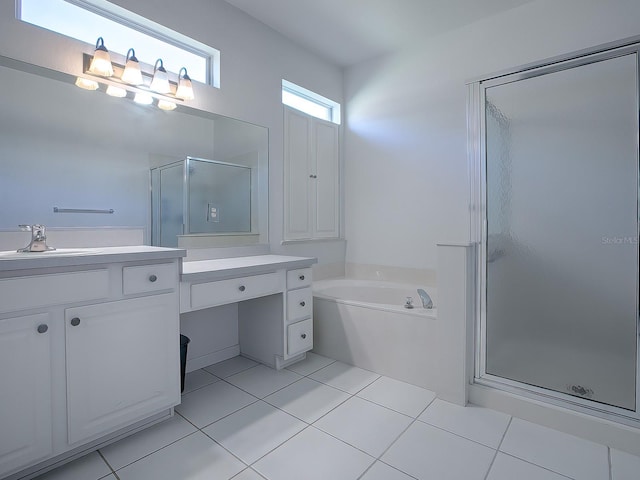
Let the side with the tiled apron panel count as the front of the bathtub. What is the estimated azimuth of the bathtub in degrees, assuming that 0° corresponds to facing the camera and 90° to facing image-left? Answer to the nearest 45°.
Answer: approximately 45°

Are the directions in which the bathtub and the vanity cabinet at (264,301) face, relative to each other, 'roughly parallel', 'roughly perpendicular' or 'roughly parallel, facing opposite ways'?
roughly perpendicular

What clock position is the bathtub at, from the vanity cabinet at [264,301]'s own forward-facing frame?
The bathtub is roughly at 11 o'clock from the vanity cabinet.

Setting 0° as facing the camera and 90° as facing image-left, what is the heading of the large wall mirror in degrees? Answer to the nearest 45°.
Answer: approximately 315°

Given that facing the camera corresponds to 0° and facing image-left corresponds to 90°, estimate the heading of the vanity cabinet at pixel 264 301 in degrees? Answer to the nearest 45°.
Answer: approximately 315°

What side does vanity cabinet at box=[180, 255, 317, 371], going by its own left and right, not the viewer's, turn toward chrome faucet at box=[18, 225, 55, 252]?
right

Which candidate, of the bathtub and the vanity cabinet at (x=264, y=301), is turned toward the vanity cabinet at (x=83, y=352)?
the bathtub
